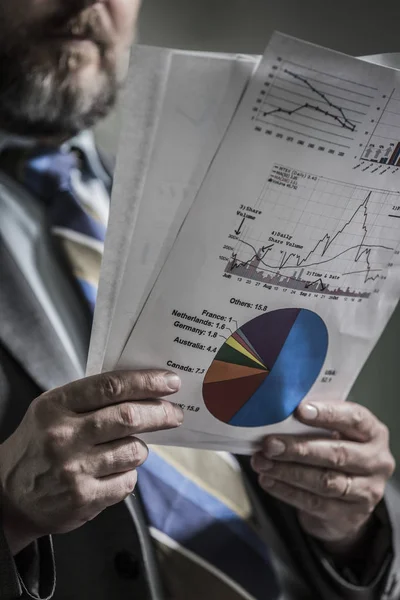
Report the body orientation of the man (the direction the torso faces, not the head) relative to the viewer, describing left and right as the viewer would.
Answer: facing the viewer and to the right of the viewer
